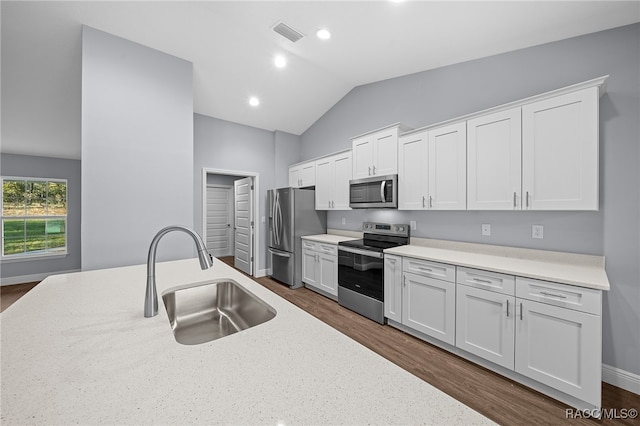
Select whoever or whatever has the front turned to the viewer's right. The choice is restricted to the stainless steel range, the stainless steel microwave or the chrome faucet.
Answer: the chrome faucet

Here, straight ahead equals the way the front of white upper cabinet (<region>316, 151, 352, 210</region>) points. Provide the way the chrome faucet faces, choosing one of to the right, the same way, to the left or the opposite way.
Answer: the opposite way

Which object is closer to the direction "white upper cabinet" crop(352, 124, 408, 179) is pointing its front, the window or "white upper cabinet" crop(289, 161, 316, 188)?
the window

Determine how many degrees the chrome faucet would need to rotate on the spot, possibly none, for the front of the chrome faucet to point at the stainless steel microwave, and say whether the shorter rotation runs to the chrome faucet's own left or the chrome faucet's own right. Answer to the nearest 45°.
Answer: approximately 45° to the chrome faucet's own left

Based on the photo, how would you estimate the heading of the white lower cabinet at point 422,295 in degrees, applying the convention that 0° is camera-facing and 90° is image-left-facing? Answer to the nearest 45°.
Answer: approximately 45°

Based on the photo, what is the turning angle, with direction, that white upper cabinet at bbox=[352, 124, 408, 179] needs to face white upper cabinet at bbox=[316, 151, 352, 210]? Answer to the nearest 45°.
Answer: approximately 90° to its right

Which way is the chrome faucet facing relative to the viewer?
to the viewer's right

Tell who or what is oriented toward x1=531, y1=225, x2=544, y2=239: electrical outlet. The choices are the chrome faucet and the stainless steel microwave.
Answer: the chrome faucet
